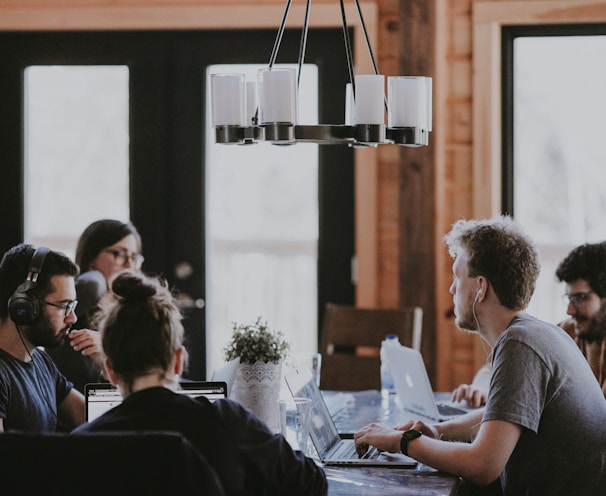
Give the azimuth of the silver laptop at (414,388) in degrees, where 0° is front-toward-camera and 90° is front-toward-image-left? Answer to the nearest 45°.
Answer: approximately 225°

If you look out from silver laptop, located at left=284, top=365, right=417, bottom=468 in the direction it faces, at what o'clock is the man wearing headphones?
The man wearing headphones is roughly at 6 o'clock from the silver laptop.

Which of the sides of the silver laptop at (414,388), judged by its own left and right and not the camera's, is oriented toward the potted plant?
back

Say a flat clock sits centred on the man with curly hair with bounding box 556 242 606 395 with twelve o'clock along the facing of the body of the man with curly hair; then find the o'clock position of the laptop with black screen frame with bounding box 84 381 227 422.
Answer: The laptop with black screen frame is roughly at 12 o'clock from the man with curly hair.

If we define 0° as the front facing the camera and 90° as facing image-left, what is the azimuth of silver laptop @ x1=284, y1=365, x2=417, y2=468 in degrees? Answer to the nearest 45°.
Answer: approximately 270°

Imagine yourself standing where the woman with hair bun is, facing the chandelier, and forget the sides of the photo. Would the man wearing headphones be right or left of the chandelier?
left

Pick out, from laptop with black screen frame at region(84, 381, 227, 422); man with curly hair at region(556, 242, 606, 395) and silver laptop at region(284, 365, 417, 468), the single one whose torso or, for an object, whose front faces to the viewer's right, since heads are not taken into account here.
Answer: silver laptop at region(284, 365, 417, 468)

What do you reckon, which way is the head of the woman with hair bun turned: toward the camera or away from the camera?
away from the camera

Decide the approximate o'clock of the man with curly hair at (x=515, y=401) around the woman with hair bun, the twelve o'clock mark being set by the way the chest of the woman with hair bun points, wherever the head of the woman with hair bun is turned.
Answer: The man with curly hair is roughly at 2 o'clock from the woman with hair bun.

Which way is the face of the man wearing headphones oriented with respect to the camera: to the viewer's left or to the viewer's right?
to the viewer's right

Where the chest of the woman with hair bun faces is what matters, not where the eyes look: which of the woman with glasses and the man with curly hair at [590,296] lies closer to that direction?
the woman with glasses

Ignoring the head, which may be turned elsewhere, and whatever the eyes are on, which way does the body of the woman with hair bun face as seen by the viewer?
away from the camera
